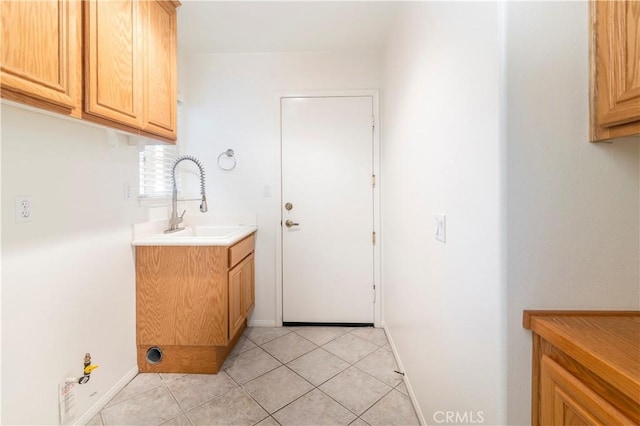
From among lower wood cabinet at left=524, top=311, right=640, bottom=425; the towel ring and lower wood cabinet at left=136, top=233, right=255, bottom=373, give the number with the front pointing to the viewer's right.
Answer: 1

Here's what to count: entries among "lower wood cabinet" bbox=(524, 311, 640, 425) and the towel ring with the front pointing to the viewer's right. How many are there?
0

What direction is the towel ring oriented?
toward the camera

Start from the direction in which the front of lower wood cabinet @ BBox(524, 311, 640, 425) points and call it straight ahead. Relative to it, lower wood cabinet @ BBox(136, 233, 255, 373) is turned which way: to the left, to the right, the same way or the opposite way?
the opposite way

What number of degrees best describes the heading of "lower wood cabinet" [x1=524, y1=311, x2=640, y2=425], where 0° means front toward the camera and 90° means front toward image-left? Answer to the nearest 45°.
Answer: approximately 45°

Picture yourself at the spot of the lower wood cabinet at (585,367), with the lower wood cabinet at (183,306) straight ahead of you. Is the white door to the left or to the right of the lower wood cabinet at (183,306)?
right

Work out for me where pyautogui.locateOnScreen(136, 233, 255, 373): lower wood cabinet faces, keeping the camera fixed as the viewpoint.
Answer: facing to the right of the viewer

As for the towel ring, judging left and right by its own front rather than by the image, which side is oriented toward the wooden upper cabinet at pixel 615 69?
front

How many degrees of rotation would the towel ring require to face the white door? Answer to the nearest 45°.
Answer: approximately 90° to its left

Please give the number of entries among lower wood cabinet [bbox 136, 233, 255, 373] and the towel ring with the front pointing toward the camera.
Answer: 1

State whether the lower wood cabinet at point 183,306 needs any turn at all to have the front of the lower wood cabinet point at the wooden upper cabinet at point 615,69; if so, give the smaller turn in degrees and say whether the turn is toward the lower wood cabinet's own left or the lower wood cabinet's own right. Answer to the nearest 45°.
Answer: approximately 45° to the lower wood cabinet's own right

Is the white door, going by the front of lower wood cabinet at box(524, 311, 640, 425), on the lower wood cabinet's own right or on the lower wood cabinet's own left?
on the lower wood cabinet's own right

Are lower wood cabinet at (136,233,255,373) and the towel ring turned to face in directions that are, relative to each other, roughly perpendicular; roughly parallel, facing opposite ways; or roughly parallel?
roughly perpendicular

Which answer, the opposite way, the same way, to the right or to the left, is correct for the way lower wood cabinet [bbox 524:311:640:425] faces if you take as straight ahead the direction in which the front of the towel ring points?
to the right
